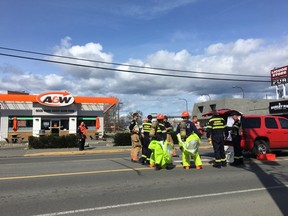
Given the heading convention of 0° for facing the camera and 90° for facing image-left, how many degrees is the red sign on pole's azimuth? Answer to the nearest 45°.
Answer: approximately 45°

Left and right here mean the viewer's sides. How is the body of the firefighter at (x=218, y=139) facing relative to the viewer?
facing away from the viewer

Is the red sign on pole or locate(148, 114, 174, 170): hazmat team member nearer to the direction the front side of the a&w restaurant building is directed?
the hazmat team member

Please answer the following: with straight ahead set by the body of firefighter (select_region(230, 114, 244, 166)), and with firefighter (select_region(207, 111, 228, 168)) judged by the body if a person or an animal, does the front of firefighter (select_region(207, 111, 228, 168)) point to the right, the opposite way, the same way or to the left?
to the right

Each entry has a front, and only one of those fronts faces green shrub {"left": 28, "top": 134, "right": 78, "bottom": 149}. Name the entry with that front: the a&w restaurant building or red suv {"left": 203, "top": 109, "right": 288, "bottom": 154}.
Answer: the a&w restaurant building

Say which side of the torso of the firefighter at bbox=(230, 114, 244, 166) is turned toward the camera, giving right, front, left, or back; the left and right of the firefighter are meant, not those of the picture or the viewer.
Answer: left

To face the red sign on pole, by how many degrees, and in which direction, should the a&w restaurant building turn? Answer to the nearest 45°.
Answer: approximately 90° to its left

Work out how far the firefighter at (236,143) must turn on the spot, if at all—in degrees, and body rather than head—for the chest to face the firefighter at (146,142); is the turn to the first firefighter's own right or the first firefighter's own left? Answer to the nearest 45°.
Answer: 0° — they already face them
